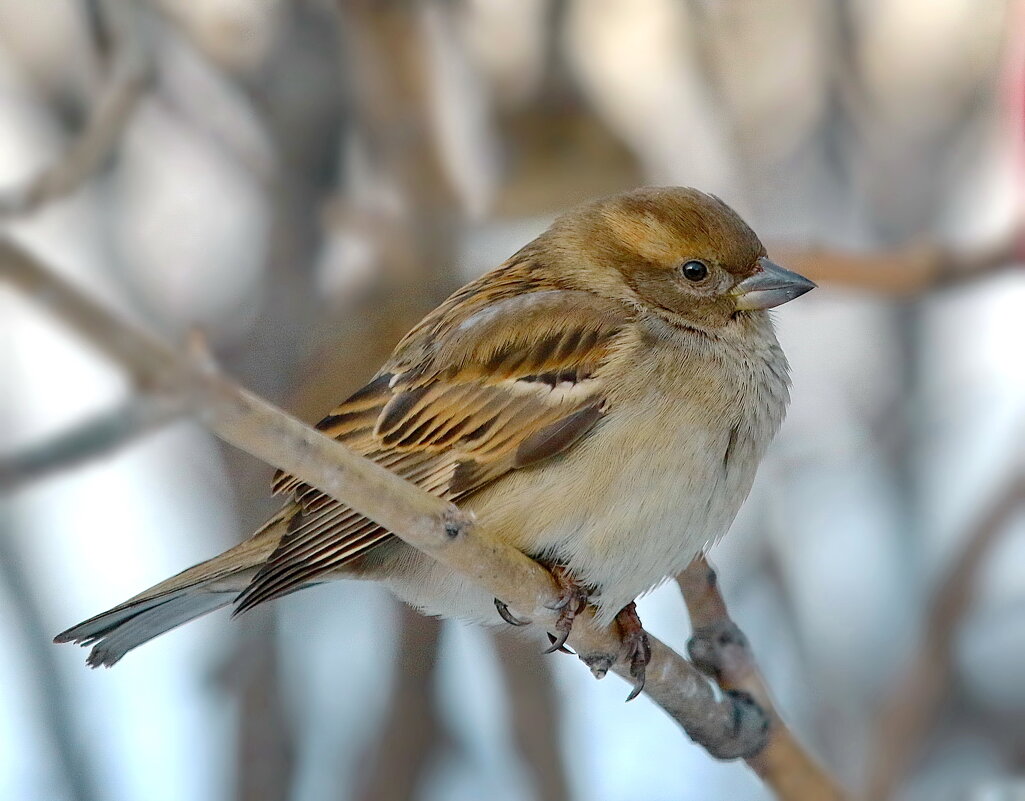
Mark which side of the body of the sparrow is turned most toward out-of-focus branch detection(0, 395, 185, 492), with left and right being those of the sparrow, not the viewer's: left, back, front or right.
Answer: back

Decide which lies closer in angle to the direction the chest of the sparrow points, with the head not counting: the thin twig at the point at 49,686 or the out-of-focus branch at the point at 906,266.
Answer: the out-of-focus branch

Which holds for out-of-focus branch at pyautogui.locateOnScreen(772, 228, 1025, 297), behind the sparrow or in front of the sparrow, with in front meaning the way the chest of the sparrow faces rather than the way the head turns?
in front

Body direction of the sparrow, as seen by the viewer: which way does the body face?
to the viewer's right

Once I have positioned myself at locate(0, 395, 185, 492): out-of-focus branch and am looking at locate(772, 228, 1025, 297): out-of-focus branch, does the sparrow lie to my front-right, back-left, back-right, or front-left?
front-right

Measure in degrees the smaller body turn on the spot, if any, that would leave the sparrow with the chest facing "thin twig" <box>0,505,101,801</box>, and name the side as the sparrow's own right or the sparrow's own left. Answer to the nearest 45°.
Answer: approximately 135° to the sparrow's own left
